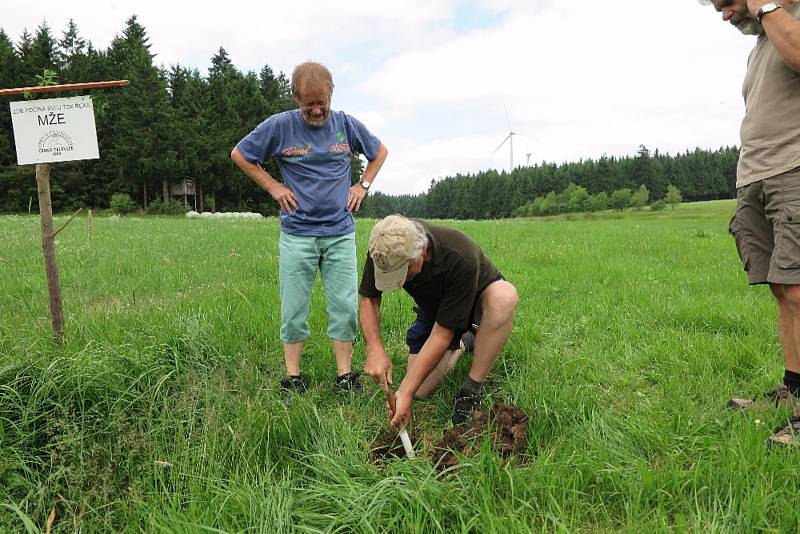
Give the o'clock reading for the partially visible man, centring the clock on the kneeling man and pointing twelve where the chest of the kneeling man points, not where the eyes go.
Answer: The partially visible man is roughly at 8 o'clock from the kneeling man.

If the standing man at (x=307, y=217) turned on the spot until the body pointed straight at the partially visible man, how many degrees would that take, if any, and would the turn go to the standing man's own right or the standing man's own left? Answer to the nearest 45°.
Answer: approximately 45° to the standing man's own left

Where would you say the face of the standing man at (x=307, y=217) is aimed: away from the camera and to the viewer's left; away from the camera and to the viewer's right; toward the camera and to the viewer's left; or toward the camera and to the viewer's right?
toward the camera and to the viewer's right

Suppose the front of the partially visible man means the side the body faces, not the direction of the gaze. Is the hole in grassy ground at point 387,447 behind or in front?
in front

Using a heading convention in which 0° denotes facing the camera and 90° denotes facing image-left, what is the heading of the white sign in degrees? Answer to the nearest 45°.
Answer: approximately 0°

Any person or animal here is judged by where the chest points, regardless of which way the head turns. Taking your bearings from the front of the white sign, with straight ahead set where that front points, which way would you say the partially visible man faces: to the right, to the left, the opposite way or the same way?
to the right

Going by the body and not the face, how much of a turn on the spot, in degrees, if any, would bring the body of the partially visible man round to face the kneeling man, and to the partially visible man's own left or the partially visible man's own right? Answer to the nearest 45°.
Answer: approximately 45° to the partially visible man's own right

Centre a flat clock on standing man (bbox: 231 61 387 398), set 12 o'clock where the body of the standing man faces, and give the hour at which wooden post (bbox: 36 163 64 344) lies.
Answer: The wooden post is roughly at 3 o'clock from the standing man.

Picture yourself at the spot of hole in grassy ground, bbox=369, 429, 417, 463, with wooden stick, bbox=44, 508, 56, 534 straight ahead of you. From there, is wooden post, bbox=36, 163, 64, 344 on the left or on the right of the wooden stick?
right

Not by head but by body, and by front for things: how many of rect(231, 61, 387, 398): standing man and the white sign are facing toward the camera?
2

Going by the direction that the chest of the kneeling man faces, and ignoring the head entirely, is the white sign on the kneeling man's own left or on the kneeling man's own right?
on the kneeling man's own right

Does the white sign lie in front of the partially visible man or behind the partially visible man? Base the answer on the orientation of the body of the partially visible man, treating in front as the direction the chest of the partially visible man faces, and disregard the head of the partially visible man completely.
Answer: in front

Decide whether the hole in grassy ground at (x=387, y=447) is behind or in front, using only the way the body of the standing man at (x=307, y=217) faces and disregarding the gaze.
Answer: in front

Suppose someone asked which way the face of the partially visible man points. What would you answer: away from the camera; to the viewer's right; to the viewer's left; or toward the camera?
to the viewer's left

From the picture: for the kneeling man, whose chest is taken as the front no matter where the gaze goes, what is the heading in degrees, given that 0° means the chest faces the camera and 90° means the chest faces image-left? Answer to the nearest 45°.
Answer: approximately 45°
